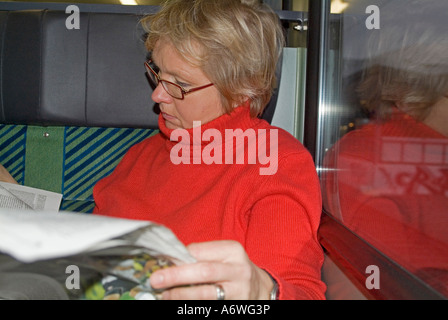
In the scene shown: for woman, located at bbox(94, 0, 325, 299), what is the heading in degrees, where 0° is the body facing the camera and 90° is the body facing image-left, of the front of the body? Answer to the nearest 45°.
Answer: approximately 45°

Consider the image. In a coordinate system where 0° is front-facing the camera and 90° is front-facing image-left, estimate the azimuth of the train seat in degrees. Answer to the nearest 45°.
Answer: approximately 0°
